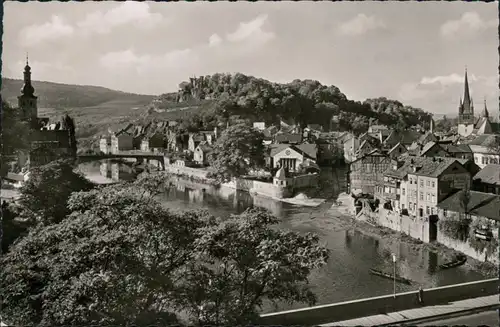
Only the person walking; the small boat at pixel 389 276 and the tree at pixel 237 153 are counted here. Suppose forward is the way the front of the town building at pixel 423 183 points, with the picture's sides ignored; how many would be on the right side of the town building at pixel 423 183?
1

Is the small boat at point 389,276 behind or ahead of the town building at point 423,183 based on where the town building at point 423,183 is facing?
ahead

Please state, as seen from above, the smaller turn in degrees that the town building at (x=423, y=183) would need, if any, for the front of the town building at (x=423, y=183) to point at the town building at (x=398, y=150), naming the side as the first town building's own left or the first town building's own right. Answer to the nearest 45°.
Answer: approximately 135° to the first town building's own right

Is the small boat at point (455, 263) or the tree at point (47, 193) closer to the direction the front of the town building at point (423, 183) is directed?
the tree

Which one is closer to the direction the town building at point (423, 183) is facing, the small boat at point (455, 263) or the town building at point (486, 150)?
the small boat

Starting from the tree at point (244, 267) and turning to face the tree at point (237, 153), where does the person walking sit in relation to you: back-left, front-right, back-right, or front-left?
front-right

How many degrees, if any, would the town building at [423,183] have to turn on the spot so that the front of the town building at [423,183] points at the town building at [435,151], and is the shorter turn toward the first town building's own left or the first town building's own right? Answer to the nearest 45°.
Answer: approximately 135° to the first town building's own right

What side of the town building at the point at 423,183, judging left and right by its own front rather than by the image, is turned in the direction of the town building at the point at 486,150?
back

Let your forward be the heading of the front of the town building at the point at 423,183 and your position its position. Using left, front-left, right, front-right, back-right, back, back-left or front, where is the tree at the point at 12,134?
front

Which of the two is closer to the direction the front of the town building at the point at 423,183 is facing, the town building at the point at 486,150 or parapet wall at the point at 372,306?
the parapet wall

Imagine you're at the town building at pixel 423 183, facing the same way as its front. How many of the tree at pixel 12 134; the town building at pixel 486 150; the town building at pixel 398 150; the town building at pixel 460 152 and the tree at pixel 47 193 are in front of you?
2

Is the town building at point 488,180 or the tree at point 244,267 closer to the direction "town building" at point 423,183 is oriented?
the tree

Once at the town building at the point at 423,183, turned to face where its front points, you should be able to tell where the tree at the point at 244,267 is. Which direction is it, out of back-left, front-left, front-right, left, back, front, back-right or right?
front-left

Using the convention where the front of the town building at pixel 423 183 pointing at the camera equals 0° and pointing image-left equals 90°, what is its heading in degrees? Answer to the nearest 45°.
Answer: approximately 45°

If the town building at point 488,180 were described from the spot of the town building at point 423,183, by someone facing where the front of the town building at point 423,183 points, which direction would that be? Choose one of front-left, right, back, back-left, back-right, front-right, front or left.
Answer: back

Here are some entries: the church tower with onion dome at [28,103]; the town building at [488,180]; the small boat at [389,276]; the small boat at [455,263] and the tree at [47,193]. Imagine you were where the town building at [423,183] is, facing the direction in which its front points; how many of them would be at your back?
1

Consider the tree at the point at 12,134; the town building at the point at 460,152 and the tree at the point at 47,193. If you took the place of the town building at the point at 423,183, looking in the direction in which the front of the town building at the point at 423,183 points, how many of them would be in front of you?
2

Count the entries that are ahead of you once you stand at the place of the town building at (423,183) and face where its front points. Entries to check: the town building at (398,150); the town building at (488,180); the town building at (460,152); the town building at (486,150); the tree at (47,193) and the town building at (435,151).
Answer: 1

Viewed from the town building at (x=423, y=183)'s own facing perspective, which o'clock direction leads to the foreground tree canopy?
The foreground tree canopy is roughly at 11 o'clock from the town building.

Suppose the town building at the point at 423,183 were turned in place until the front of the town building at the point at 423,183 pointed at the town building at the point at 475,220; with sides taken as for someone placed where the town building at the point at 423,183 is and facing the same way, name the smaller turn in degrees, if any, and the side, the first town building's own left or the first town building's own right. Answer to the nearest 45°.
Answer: approximately 90° to the first town building's own left

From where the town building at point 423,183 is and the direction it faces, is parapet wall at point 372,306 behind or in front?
in front

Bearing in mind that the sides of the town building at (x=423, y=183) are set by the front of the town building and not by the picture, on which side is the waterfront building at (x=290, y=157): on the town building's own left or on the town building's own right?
on the town building's own right
